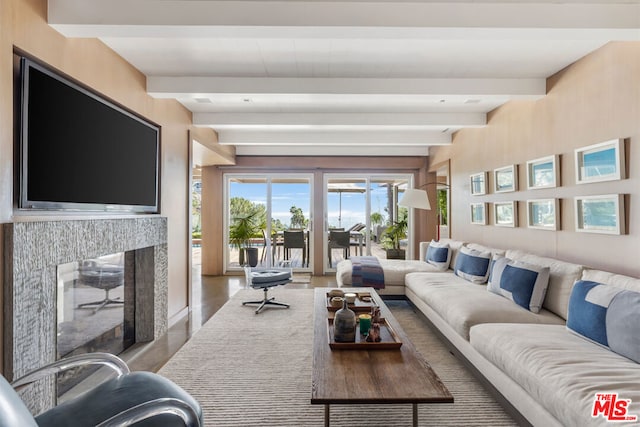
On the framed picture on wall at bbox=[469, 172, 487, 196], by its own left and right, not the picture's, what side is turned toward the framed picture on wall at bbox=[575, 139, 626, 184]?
left

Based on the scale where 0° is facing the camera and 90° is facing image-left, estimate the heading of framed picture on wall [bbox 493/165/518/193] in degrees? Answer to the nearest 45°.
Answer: approximately 45°

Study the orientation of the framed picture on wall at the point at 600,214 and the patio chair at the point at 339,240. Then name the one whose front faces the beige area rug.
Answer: the framed picture on wall

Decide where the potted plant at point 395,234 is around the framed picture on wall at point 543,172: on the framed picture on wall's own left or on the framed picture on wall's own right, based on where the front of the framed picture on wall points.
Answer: on the framed picture on wall's own right

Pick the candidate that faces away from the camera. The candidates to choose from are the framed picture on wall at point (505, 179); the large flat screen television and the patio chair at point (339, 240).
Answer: the patio chair

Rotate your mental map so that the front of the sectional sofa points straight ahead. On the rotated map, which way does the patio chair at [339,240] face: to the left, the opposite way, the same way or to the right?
to the right

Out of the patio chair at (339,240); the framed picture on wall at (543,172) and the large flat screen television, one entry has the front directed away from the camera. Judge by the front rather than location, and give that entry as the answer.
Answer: the patio chair

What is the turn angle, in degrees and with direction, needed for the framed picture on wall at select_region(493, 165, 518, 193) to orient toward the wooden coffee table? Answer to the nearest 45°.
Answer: approximately 45° to its left

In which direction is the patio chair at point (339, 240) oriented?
away from the camera

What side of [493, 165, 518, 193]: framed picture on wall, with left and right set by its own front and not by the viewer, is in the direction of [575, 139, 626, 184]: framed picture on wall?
left

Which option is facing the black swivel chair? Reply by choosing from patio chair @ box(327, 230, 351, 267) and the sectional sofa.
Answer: the sectional sofa

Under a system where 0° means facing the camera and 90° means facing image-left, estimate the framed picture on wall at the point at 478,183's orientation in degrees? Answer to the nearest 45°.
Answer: approximately 45°

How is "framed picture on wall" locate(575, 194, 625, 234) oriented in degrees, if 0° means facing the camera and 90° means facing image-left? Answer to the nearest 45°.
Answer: approximately 45°

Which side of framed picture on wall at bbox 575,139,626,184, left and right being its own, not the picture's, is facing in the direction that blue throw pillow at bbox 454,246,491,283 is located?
right

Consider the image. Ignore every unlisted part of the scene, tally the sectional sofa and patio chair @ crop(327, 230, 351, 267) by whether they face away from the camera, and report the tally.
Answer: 1
